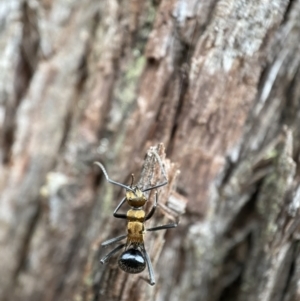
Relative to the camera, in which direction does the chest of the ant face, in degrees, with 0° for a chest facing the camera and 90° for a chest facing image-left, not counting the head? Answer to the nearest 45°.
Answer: approximately 180°
